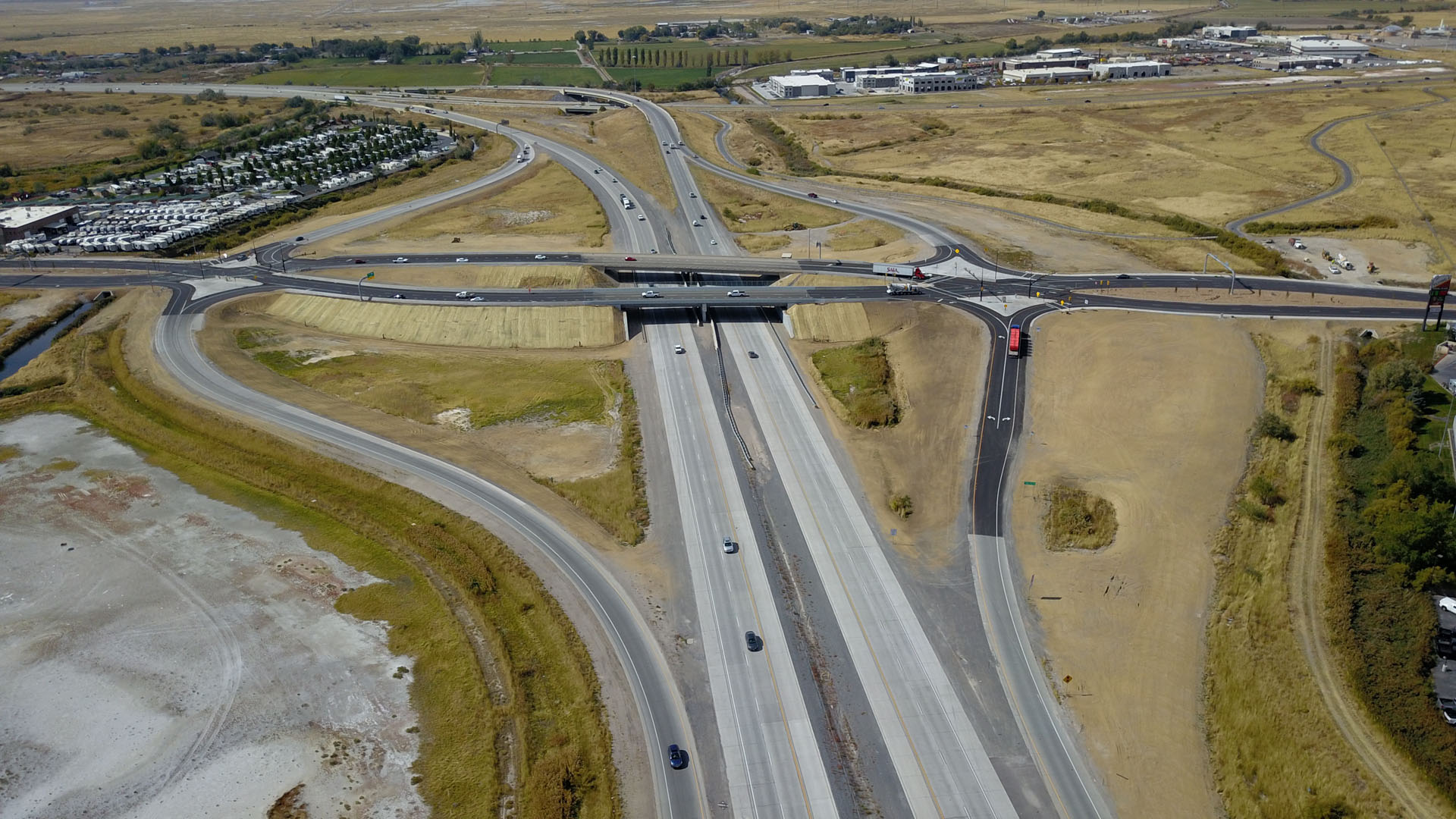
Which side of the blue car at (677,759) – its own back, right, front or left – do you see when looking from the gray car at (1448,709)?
left

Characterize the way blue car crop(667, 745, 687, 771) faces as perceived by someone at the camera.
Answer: facing the viewer
